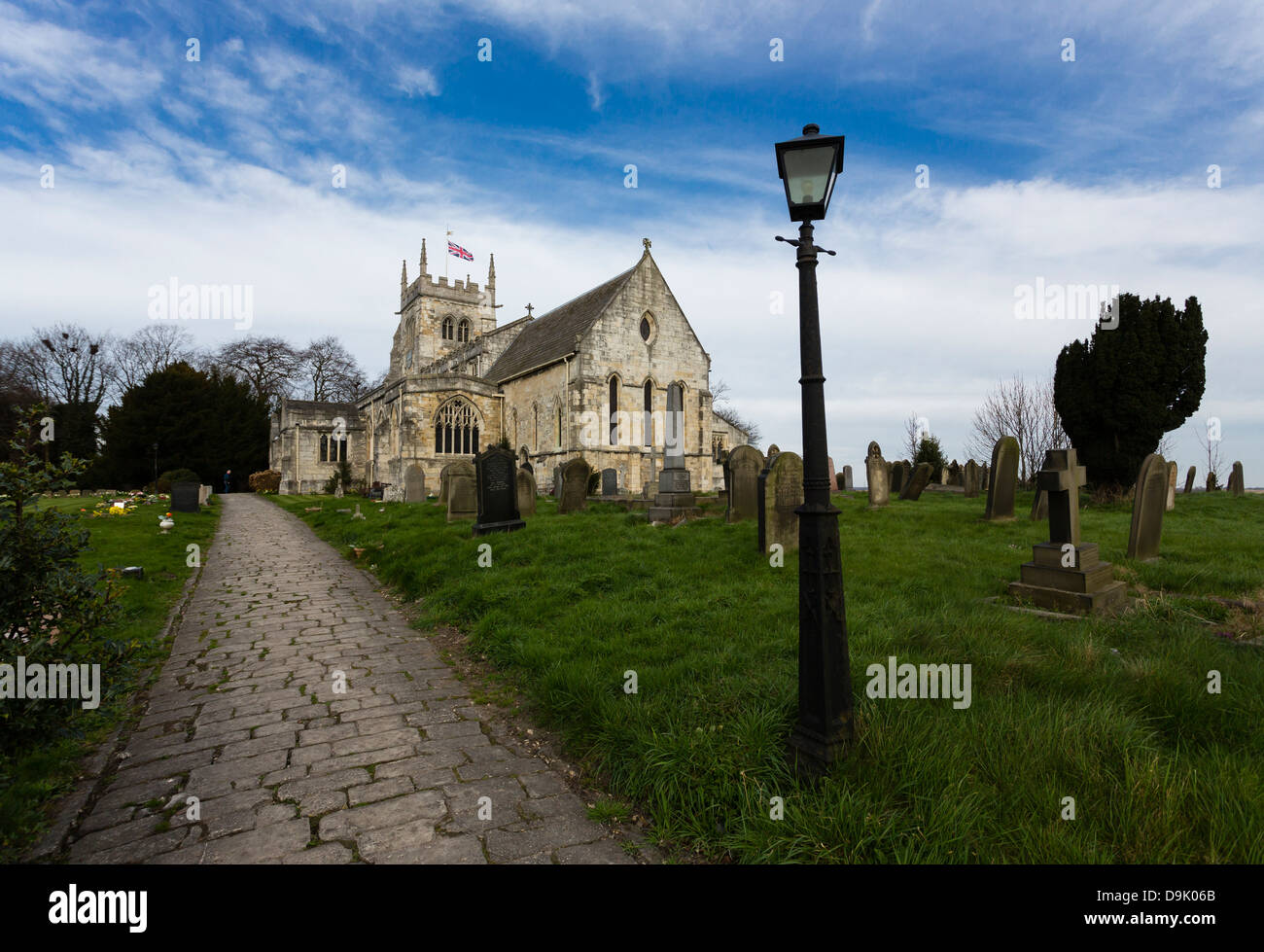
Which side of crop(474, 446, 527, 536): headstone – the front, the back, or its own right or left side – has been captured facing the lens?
front

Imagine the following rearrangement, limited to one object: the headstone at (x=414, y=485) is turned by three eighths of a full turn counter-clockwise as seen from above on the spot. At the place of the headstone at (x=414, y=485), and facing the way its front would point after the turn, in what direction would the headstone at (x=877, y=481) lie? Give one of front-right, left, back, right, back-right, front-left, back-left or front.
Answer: right

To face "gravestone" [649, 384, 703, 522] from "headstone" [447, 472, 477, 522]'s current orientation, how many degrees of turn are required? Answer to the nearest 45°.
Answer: approximately 45° to its left

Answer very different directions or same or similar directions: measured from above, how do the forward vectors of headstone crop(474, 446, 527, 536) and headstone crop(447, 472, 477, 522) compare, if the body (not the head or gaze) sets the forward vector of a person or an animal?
same or similar directions

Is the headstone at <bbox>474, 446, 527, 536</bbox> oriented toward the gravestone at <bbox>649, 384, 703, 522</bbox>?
no

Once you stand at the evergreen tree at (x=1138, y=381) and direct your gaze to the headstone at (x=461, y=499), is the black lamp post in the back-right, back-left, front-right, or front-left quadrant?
front-left

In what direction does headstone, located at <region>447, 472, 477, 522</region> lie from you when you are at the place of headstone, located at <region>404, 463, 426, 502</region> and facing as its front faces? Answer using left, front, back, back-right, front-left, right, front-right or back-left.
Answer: front

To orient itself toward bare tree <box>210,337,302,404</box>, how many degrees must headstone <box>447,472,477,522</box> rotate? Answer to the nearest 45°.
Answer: approximately 180°

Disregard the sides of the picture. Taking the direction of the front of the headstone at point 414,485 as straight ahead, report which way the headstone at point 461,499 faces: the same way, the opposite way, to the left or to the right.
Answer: the same way

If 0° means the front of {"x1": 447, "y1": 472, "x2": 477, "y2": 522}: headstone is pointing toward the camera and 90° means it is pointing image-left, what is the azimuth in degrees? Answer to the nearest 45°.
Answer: approximately 0°

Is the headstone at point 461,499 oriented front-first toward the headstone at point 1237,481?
no

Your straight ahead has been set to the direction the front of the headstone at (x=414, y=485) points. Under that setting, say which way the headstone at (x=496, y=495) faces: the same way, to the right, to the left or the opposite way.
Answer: the same way

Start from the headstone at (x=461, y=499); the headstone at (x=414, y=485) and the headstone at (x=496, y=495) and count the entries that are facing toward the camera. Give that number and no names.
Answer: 3

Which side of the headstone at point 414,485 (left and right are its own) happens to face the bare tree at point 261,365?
back

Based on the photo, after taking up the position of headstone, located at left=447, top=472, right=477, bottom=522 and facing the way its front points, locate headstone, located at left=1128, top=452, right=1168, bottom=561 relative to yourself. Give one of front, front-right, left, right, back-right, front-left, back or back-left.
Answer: front-left

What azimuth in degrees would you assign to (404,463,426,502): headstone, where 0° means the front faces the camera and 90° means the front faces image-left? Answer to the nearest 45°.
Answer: approximately 0°

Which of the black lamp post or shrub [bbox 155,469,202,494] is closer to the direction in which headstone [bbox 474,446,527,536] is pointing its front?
the black lamp post
